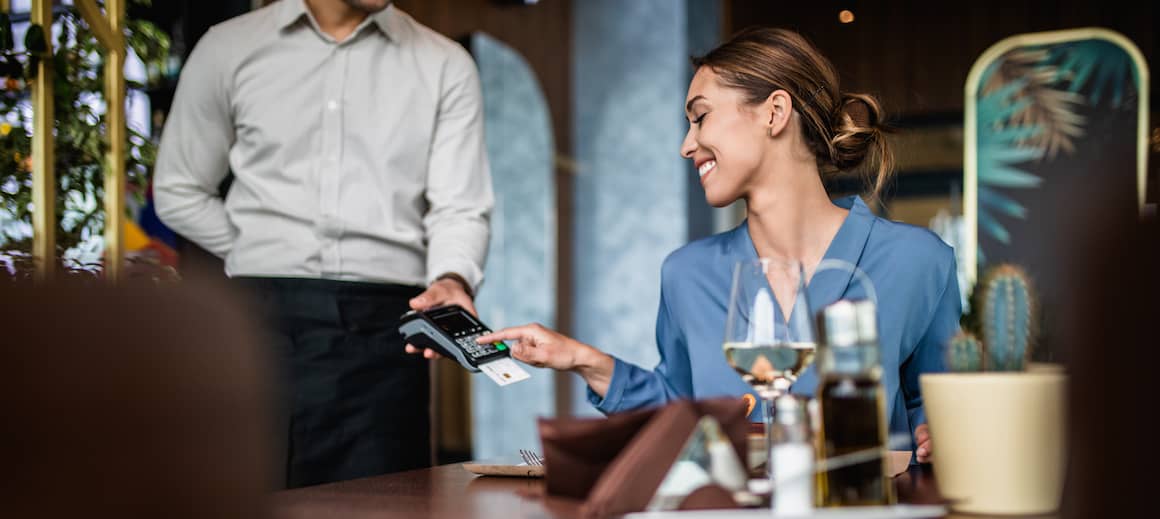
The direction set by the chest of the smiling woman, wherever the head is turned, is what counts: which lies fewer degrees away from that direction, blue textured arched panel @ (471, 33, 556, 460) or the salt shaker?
the salt shaker

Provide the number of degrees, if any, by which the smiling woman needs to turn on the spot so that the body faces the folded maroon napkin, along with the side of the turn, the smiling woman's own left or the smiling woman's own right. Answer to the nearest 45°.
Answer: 0° — they already face it

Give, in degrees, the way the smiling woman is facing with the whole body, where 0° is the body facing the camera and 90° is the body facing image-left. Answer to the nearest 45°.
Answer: approximately 0°

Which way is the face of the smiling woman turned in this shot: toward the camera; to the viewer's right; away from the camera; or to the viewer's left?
to the viewer's left

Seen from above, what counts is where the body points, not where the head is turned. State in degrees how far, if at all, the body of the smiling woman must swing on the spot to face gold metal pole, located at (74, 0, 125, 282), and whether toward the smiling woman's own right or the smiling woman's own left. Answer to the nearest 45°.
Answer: approximately 90° to the smiling woman's own right

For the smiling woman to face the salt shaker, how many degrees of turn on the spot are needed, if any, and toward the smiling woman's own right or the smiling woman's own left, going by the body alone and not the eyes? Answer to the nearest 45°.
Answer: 0° — they already face it

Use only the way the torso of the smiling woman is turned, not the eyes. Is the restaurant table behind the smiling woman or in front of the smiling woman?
in front

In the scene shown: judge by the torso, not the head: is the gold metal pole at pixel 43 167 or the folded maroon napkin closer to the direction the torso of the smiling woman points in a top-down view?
the folded maroon napkin

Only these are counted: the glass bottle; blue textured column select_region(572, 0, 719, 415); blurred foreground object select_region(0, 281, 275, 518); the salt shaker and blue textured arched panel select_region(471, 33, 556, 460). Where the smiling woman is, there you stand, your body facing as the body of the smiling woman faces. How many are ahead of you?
3

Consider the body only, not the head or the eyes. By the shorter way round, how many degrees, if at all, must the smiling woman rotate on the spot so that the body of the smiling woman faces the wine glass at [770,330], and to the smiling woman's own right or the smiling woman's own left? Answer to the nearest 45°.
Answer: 0° — they already face it

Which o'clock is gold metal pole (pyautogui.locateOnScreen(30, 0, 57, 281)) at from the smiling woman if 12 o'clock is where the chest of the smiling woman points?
The gold metal pole is roughly at 3 o'clock from the smiling woman.

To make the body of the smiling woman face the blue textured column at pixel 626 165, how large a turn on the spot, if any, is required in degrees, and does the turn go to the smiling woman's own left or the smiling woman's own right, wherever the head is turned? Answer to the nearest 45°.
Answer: approximately 180°

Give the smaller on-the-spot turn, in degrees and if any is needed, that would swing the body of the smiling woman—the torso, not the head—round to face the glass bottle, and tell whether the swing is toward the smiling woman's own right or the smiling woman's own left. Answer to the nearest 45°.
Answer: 0° — they already face it
